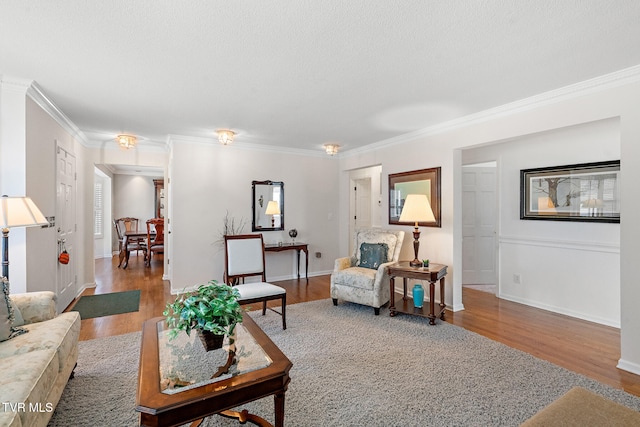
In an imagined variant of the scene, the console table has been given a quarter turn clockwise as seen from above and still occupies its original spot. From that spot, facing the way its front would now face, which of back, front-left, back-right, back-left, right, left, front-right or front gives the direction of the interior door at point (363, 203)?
back-right

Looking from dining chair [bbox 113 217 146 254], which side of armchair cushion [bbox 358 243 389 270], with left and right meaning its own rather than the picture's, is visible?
right

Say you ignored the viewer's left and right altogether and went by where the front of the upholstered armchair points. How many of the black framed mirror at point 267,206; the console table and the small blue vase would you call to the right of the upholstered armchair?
2

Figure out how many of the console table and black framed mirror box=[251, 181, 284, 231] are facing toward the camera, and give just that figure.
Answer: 2

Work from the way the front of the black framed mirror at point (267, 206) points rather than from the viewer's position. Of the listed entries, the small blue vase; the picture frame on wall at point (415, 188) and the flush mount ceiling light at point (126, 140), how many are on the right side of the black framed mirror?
1

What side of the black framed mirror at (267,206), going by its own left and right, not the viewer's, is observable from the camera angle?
front

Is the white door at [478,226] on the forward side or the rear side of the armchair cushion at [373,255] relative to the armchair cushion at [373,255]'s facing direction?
on the rear side

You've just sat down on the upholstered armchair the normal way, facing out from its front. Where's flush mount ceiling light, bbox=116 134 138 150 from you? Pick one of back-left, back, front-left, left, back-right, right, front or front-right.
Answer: front-right

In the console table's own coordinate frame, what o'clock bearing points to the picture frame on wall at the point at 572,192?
The picture frame on wall is roughly at 10 o'clock from the console table.

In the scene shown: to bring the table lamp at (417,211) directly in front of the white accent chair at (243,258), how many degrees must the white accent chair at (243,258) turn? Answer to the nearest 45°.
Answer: approximately 45° to its left

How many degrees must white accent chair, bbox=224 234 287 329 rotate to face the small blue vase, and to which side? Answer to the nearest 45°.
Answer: approximately 45° to its left

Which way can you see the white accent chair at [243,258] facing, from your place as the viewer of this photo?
facing the viewer and to the right of the viewer

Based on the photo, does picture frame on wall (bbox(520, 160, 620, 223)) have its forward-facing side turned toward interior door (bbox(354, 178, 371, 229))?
no

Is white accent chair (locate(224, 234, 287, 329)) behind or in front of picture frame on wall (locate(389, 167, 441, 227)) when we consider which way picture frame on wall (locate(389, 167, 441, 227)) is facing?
in front

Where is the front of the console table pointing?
toward the camera
